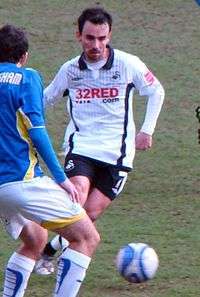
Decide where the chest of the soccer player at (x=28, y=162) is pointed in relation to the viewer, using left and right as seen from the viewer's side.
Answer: facing away from the viewer and to the right of the viewer

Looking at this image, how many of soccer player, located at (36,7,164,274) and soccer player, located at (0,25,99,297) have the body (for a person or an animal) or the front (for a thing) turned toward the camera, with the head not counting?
1

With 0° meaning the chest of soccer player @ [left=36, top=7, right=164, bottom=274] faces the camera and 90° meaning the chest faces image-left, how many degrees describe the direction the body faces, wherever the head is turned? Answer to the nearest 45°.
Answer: approximately 0°

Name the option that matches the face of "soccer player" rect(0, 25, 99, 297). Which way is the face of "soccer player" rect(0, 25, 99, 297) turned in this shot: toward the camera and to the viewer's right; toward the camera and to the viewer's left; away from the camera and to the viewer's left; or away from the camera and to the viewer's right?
away from the camera and to the viewer's right
